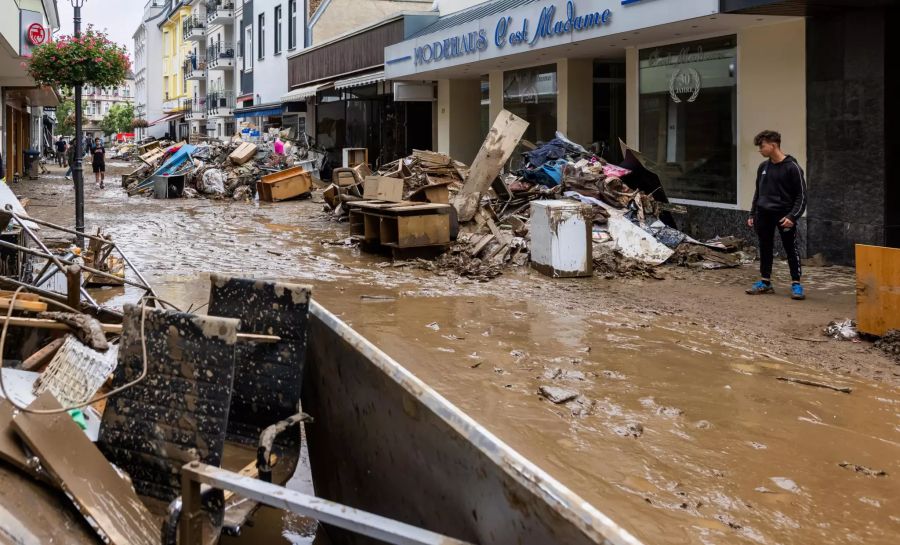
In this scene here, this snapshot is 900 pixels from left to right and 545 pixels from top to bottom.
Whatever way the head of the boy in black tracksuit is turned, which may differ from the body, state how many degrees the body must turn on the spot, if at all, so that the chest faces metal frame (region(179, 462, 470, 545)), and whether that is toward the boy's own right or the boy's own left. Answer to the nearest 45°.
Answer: approximately 45° to the boy's own left

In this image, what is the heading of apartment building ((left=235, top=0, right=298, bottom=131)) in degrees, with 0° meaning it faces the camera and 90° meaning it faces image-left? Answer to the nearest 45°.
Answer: approximately 45°

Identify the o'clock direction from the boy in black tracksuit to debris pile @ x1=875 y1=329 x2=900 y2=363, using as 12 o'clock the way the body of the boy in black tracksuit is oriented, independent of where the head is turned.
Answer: The debris pile is roughly at 10 o'clock from the boy in black tracksuit.

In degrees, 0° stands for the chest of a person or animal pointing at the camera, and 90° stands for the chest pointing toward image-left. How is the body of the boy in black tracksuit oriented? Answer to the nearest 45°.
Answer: approximately 45°

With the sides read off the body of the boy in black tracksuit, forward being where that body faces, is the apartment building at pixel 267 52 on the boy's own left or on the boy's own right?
on the boy's own right
